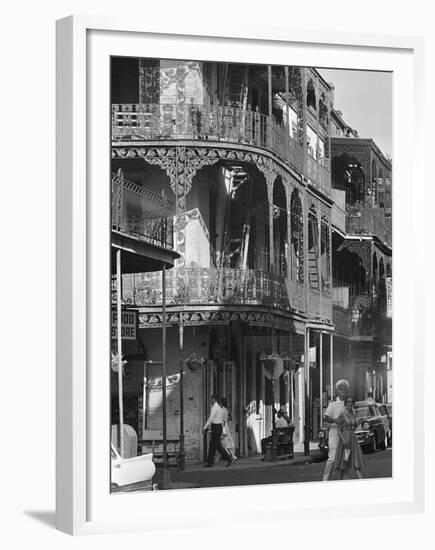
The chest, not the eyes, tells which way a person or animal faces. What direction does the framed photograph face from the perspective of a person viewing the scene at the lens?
facing the viewer and to the right of the viewer
